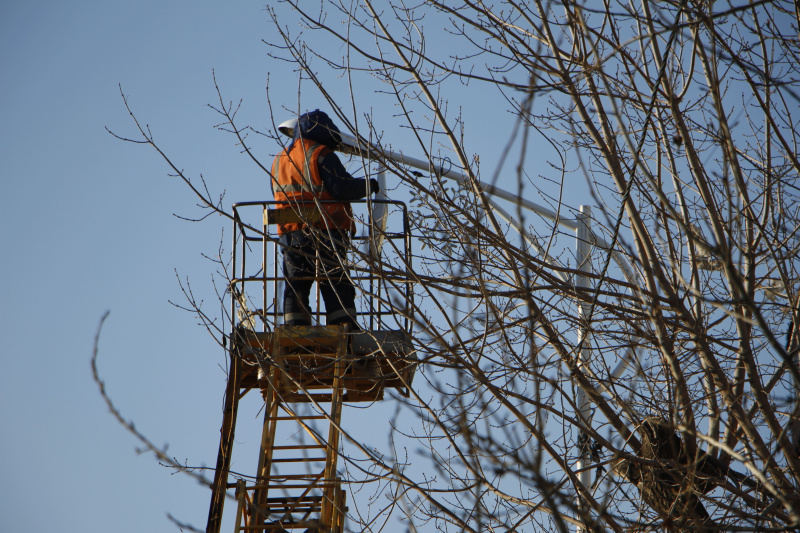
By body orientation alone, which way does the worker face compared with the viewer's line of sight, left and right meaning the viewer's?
facing away from the viewer and to the right of the viewer
